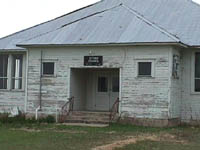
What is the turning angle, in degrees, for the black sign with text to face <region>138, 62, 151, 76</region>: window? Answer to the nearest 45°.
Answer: approximately 90° to its left

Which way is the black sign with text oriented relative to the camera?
toward the camera

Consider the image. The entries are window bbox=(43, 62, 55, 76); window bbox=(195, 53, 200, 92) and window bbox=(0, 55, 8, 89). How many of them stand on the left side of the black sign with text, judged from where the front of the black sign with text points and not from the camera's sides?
1

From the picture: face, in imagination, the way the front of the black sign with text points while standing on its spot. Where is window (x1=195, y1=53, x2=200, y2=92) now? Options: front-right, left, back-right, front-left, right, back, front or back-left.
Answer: left

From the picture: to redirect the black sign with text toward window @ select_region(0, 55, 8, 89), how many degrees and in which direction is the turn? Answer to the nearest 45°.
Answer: approximately 135° to its right

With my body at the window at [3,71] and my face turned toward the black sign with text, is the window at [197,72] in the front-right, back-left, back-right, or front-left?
front-left

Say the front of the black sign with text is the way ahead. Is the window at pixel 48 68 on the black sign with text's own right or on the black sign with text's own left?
on the black sign with text's own right
